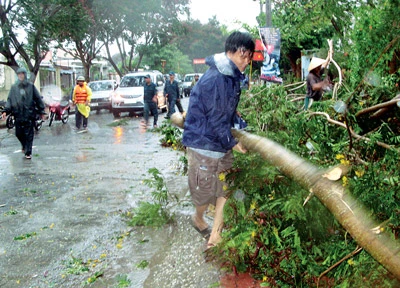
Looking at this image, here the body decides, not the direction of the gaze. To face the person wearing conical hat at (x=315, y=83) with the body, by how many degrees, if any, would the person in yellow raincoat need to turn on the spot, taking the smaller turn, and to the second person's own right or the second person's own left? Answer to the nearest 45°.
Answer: approximately 45° to the second person's own left

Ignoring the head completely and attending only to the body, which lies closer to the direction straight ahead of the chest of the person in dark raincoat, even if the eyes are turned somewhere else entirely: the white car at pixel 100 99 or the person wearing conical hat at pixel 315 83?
the person wearing conical hat

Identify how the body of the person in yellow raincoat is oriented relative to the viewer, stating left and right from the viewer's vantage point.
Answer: facing the viewer

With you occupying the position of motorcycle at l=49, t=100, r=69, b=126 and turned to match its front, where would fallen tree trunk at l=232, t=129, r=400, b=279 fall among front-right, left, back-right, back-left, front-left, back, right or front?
front-left

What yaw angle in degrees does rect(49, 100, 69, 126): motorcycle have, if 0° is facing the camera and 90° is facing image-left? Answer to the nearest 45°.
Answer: approximately 45°

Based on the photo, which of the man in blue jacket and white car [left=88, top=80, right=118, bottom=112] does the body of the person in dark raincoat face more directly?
the man in blue jacket

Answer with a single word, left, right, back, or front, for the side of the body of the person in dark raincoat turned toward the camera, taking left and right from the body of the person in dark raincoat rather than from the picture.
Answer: front
